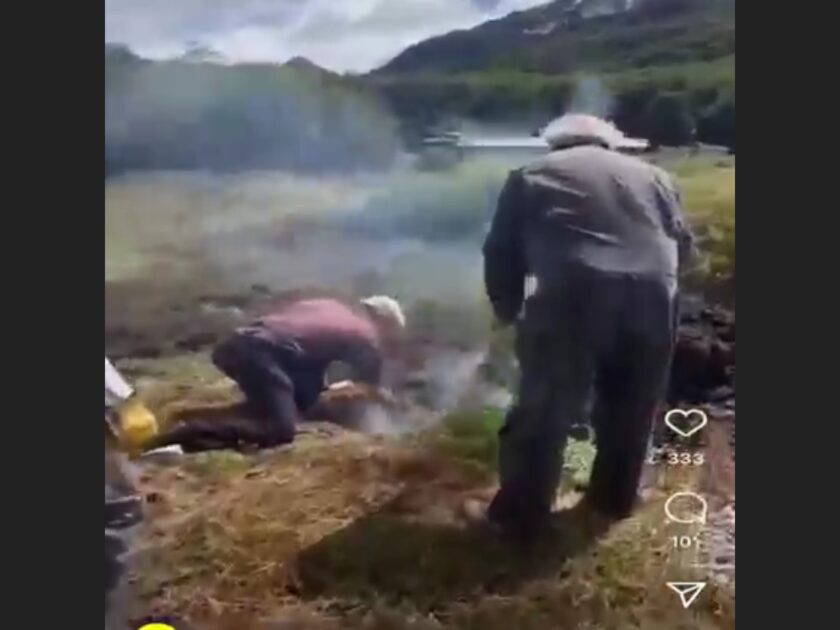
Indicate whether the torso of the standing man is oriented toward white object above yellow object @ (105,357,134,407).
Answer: no

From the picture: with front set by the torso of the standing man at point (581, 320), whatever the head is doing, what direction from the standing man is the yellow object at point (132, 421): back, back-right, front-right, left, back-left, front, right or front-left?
left

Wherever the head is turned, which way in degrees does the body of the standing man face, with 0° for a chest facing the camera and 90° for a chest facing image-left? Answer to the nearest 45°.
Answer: approximately 180°
